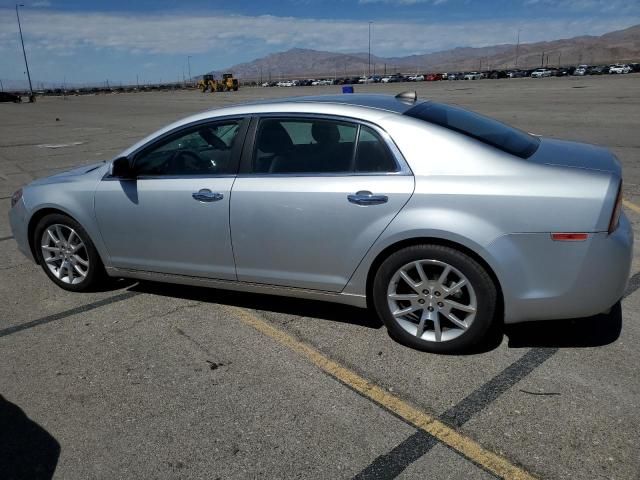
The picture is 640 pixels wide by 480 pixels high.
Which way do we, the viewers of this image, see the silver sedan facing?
facing away from the viewer and to the left of the viewer
